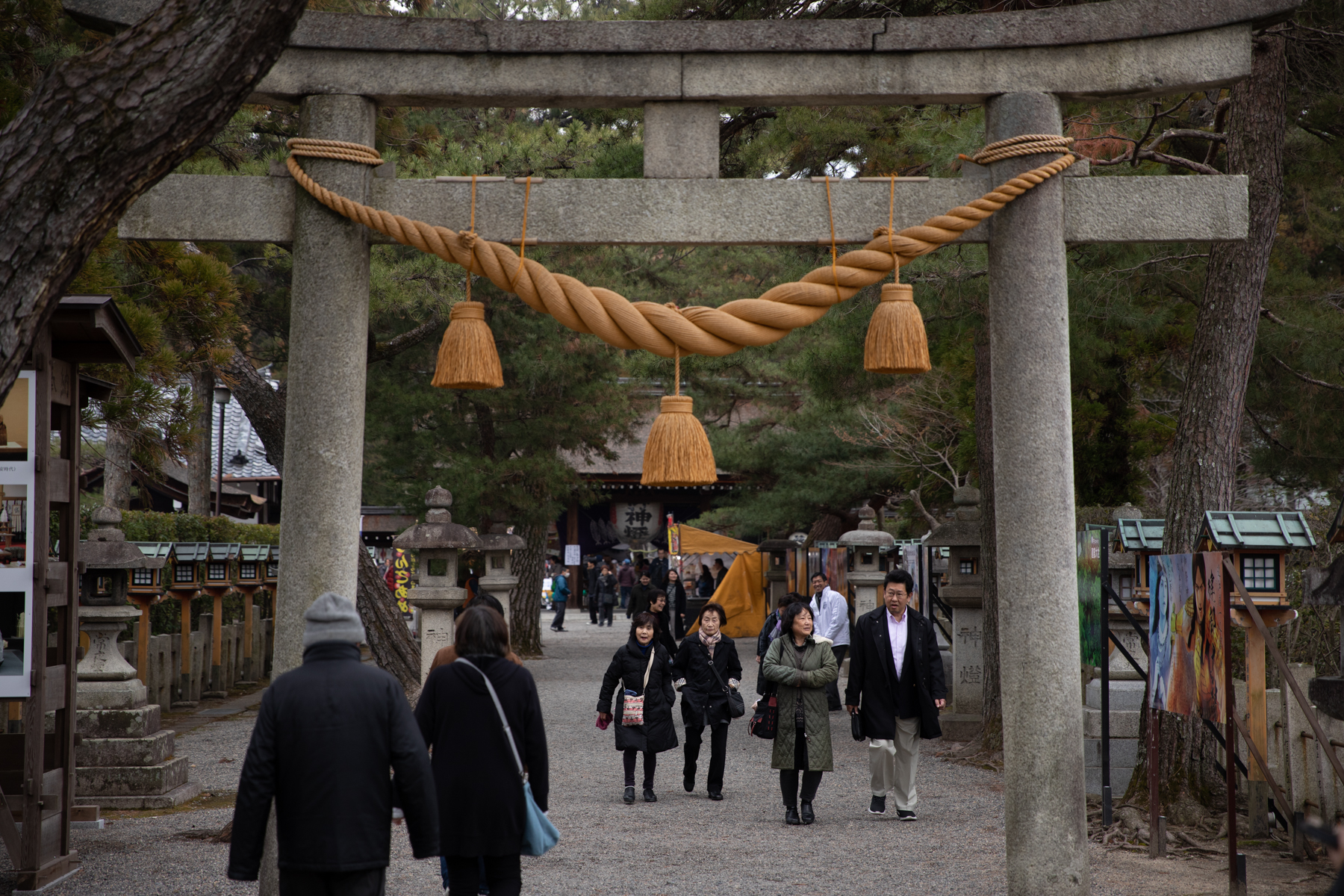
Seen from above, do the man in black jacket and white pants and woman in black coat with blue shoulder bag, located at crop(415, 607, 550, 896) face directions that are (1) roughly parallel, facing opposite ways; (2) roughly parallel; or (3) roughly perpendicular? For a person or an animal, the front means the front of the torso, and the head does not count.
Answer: roughly parallel, facing opposite ways

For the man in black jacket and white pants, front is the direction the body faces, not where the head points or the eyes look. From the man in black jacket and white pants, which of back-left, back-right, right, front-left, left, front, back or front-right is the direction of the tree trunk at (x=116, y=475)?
back-right

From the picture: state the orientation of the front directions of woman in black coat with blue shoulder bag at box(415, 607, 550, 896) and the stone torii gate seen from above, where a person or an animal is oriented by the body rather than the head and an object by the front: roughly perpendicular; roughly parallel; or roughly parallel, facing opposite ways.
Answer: roughly parallel, facing opposite ways

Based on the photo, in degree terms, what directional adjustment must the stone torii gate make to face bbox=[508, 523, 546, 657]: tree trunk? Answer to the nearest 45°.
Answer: approximately 180°

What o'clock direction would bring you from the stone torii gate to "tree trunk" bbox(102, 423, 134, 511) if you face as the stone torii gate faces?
The tree trunk is roughly at 5 o'clock from the stone torii gate.

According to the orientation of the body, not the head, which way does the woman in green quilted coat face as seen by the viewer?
toward the camera

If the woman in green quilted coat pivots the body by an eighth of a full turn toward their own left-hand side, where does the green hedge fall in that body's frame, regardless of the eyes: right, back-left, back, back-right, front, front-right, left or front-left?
back

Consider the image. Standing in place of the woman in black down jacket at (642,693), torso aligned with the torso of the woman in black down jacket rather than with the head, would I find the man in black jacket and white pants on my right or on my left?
on my left

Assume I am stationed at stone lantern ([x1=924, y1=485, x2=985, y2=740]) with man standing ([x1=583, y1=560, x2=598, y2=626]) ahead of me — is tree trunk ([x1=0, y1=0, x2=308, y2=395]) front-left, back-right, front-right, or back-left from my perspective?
back-left

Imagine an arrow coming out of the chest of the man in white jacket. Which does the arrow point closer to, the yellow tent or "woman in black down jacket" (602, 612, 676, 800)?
the woman in black down jacket

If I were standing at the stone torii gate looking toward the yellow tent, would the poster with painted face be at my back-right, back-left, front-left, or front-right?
front-right

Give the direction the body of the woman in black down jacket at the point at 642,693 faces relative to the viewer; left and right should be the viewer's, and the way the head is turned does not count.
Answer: facing the viewer
